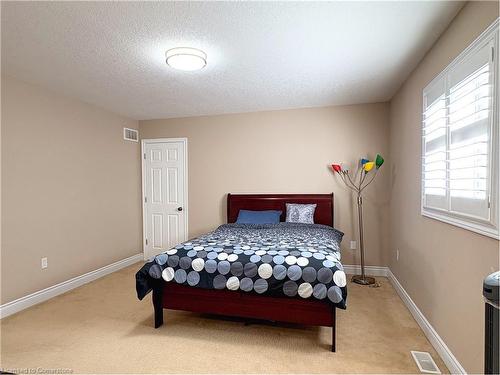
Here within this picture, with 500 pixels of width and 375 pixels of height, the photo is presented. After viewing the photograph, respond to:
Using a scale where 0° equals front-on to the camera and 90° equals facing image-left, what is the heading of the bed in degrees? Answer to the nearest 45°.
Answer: approximately 0°

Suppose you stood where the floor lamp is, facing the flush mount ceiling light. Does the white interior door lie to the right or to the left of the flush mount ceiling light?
right

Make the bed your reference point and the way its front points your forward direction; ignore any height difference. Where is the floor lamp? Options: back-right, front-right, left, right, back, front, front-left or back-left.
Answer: back-left
